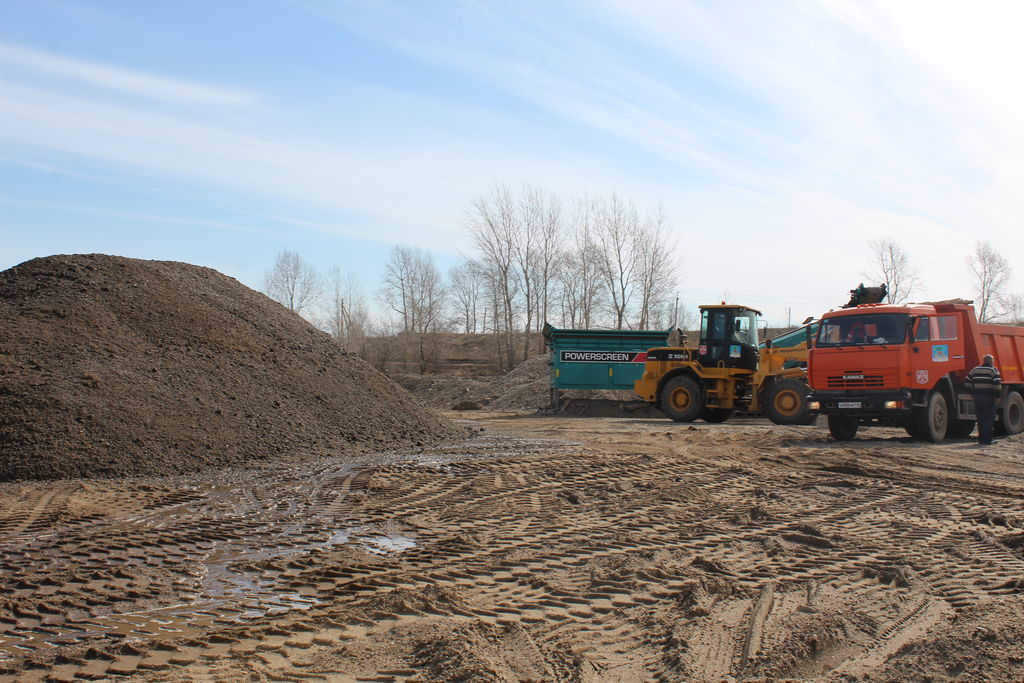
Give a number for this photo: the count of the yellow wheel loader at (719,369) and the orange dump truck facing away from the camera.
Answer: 0

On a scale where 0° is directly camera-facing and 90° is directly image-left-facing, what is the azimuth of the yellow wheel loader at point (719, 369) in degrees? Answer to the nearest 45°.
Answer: approximately 270°

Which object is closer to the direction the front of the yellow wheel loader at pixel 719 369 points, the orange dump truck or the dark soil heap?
the orange dump truck

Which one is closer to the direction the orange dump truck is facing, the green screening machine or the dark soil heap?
the dark soil heap

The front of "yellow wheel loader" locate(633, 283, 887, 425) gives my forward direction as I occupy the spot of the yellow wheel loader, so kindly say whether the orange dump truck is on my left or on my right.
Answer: on my right

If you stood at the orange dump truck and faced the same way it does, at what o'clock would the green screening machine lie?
The green screening machine is roughly at 3 o'clock from the orange dump truck.

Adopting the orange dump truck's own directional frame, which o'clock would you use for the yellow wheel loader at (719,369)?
The yellow wheel loader is roughly at 3 o'clock from the orange dump truck.

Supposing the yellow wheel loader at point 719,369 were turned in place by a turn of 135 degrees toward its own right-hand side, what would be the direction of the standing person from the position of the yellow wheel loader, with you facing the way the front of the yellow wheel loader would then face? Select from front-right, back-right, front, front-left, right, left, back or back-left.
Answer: left

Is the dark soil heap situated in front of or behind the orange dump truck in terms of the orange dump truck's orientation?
in front
